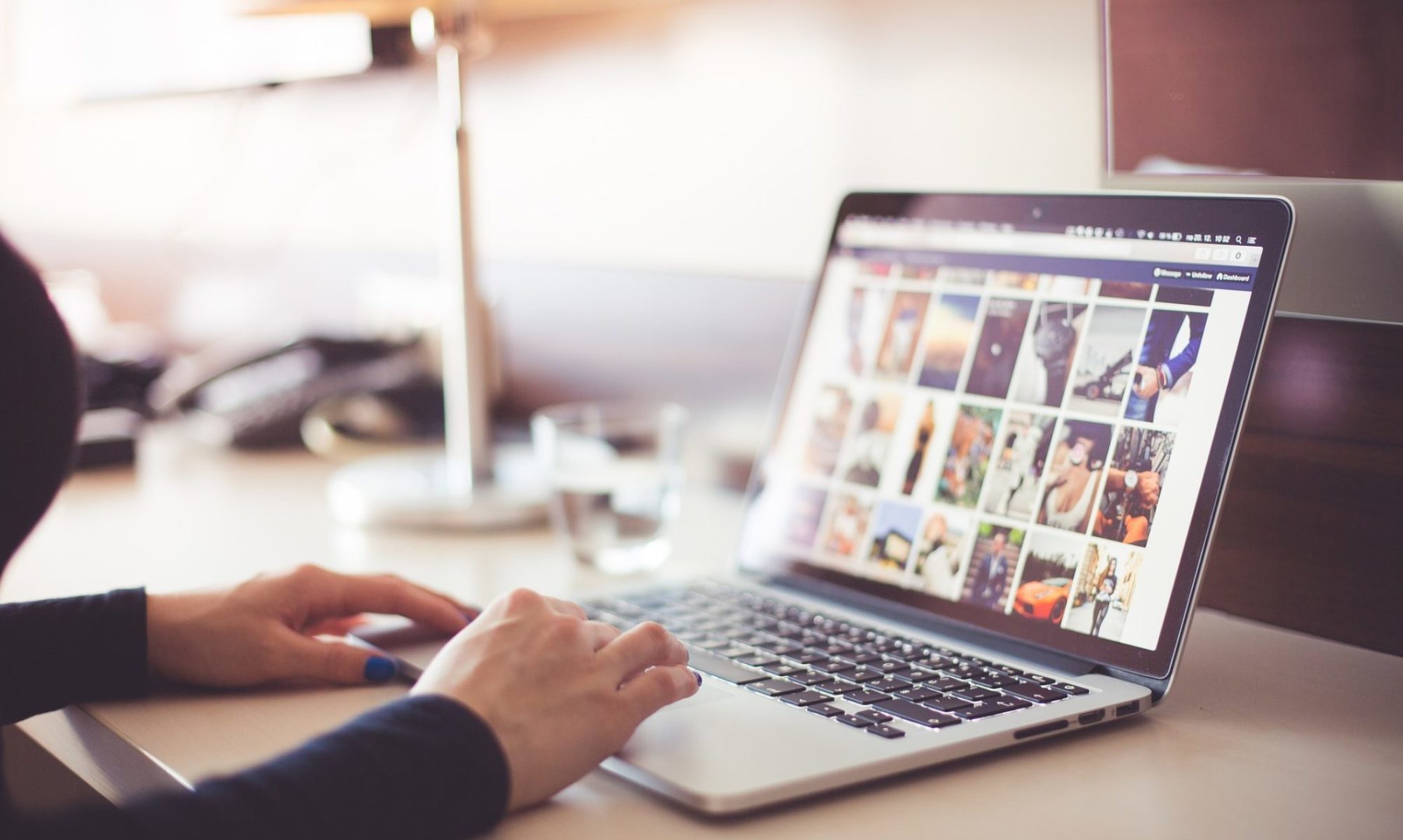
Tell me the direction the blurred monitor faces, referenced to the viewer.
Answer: facing the viewer

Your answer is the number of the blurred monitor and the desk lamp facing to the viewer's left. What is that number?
1

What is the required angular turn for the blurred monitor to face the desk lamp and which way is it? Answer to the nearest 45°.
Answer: approximately 90° to its right

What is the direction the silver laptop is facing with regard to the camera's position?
facing the viewer and to the left of the viewer

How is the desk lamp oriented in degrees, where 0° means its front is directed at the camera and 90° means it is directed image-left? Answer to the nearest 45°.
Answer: approximately 90°

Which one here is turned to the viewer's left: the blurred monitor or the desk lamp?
the desk lamp

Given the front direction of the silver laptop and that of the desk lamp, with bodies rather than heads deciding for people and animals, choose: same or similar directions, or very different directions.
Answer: same or similar directions

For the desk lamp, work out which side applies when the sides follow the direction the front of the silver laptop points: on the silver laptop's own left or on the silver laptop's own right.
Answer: on the silver laptop's own right
